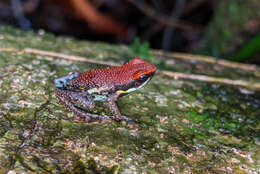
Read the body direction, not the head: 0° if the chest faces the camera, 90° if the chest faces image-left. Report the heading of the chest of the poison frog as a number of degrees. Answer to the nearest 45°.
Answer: approximately 270°
